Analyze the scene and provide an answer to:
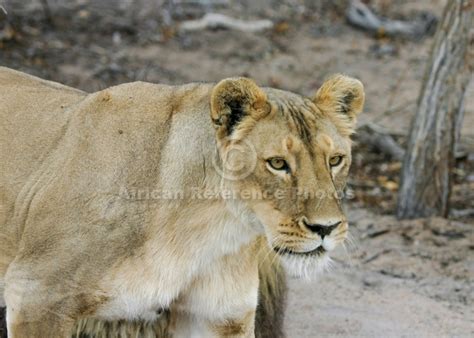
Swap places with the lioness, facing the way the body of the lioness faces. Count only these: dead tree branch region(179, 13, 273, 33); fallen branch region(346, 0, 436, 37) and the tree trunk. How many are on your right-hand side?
0

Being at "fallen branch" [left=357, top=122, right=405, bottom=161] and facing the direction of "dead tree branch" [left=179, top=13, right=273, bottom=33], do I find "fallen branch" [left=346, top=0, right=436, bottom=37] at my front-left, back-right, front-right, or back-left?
front-right

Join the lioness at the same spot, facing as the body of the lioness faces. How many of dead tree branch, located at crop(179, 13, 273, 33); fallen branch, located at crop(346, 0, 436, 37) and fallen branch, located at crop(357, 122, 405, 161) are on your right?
0

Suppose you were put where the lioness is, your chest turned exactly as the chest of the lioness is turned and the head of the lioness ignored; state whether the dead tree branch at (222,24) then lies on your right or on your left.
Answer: on your left

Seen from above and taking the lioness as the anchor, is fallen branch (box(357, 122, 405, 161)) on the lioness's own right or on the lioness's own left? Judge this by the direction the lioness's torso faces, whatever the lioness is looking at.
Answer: on the lioness's own left

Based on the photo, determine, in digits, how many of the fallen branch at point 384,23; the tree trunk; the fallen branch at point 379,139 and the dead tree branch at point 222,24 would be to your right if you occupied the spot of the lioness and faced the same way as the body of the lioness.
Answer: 0

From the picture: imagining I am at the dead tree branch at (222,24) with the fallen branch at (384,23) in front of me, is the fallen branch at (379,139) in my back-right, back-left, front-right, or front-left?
front-right

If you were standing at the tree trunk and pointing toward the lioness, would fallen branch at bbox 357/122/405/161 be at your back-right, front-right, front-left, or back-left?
back-right

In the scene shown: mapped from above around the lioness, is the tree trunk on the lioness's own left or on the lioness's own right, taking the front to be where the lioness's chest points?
on the lioness's own left
